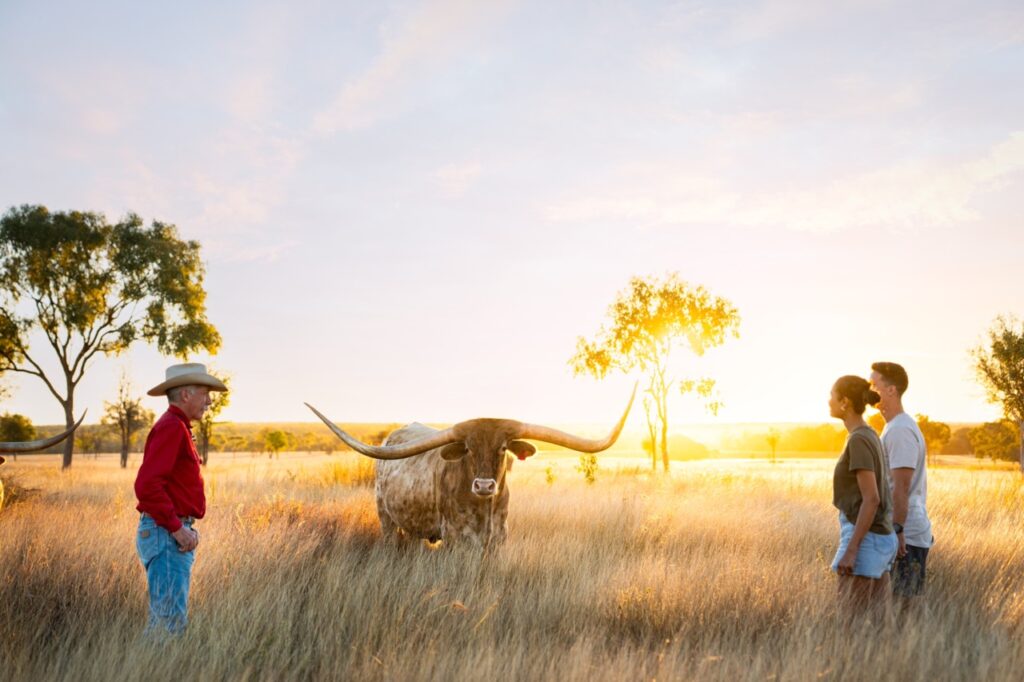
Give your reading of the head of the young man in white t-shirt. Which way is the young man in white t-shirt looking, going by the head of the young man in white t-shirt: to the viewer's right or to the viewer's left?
to the viewer's left

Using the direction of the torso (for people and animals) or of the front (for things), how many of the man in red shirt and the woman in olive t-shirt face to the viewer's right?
1

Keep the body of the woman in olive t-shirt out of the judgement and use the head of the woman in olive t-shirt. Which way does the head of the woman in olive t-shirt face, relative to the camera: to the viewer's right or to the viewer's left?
to the viewer's left

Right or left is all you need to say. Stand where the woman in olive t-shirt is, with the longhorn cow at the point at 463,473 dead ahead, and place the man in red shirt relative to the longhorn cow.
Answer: left

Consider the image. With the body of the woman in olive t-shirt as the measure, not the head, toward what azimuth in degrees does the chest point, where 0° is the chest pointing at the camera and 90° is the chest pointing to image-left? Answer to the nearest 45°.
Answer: approximately 90°

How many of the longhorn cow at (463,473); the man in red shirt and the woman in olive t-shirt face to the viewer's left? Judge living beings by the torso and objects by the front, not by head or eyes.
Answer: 1

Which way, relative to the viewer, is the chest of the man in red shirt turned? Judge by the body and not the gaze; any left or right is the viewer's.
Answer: facing to the right of the viewer

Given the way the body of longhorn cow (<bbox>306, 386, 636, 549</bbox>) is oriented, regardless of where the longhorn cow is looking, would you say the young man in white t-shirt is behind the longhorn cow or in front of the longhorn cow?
in front

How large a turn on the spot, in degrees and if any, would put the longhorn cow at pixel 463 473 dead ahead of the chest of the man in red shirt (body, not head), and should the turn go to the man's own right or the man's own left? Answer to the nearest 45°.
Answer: approximately 45° to the man's own left

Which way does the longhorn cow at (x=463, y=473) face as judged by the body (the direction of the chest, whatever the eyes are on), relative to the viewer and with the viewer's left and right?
facing the viewer and to the right of the viewer

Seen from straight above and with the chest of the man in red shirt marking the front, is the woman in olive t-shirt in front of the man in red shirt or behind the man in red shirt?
in front
